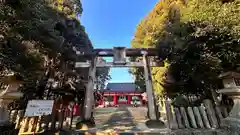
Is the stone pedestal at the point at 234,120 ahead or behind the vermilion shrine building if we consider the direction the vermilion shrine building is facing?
ahead

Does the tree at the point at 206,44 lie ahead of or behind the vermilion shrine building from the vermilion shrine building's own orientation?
ahead

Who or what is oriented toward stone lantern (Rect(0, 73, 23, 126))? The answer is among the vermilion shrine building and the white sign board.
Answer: the vermilion shrine building

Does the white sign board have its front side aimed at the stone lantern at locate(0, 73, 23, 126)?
no

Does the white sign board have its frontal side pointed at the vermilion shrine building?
no

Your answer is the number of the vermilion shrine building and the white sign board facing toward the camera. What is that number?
2

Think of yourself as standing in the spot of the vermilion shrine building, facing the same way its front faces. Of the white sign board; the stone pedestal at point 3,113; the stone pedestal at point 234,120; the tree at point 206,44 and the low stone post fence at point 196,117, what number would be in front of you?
5

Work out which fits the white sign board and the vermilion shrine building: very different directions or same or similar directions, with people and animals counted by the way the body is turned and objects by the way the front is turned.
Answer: same or similar directions

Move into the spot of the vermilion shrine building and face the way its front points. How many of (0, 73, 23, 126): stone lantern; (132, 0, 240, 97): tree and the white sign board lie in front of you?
3

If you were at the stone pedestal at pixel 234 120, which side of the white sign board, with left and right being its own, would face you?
left

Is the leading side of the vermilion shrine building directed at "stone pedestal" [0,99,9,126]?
yes

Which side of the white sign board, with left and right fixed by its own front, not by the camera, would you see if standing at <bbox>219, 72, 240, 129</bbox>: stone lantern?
left

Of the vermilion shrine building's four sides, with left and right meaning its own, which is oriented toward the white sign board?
front

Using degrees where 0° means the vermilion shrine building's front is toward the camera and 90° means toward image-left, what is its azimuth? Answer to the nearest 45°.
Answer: approximately 0°

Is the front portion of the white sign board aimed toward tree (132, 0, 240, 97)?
no

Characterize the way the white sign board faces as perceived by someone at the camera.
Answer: facing the viewer

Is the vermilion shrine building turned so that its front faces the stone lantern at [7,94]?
yes

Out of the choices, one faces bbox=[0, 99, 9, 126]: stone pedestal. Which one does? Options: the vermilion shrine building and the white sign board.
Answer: the vermilion shrine building
